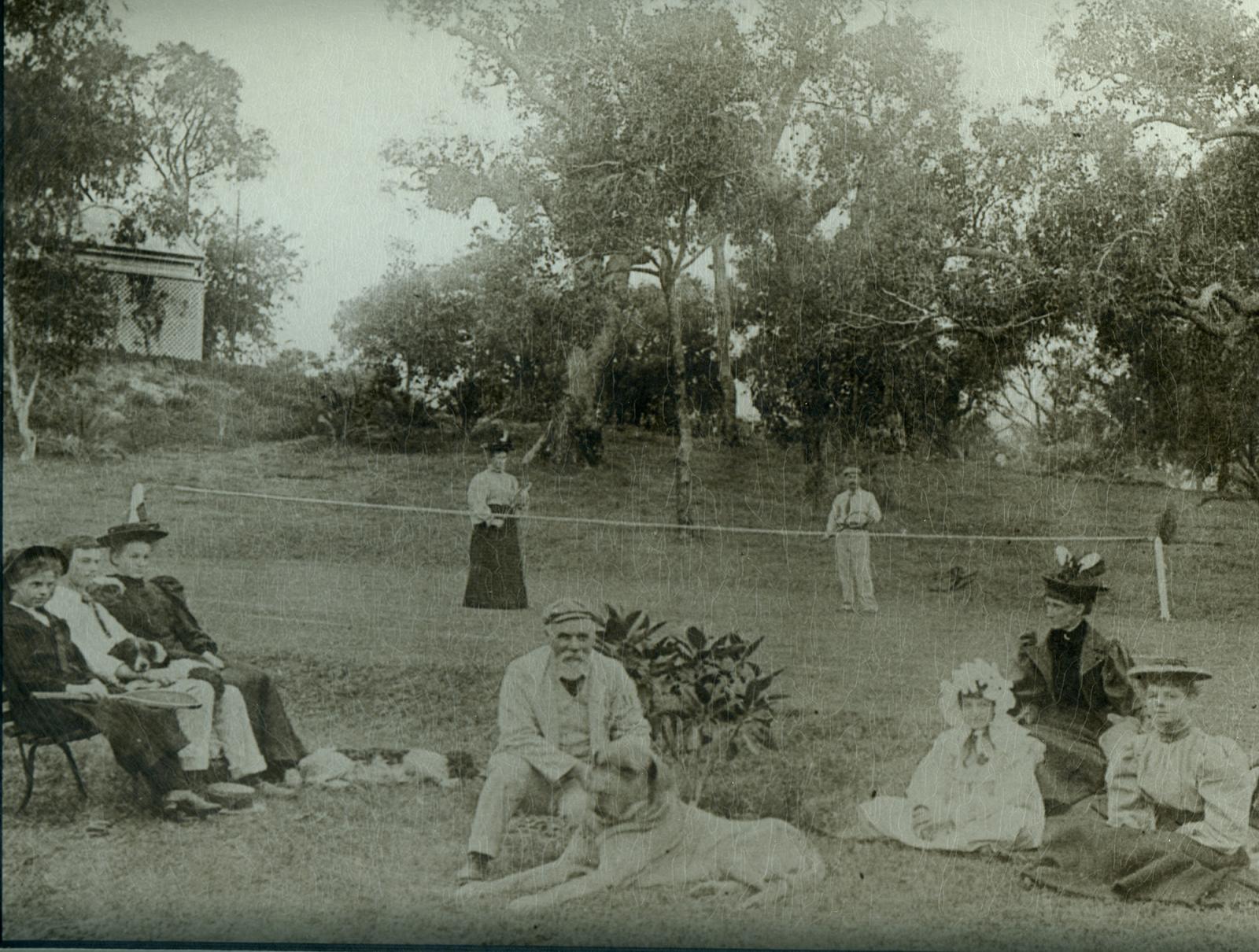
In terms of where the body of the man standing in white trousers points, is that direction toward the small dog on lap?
yes

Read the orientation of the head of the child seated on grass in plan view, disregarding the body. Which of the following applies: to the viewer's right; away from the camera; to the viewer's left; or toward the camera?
toward the camera

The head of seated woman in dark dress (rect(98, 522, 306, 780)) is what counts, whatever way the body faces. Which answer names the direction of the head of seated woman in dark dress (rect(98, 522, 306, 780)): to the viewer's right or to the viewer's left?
to the viewer's right

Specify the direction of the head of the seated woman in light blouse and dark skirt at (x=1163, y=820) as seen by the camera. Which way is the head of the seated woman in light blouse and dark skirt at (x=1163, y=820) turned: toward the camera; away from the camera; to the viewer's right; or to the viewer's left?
toward the camera

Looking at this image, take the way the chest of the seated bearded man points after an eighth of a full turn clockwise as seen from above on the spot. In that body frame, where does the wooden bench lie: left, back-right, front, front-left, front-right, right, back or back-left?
front-right

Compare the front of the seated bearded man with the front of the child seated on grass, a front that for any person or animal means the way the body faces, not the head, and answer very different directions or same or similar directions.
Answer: same or similar directions

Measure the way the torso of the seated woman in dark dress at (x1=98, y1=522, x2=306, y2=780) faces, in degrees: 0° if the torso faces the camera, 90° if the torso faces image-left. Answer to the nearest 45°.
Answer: approximately 315°

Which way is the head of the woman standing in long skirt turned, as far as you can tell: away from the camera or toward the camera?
toward the camera

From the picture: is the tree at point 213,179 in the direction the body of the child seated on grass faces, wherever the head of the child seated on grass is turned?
no

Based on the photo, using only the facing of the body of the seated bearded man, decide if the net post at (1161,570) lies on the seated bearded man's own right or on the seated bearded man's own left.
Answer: on the seated bearded man's own left

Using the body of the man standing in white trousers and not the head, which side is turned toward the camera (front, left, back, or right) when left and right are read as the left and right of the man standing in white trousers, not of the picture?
front

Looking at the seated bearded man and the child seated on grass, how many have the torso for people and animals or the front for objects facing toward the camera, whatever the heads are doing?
2

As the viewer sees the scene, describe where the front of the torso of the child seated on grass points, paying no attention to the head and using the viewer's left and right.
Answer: facing the viewer

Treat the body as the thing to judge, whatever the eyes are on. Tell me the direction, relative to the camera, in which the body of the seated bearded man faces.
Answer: toward the camera

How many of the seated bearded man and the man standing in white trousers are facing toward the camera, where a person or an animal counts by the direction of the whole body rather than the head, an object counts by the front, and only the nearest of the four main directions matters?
2

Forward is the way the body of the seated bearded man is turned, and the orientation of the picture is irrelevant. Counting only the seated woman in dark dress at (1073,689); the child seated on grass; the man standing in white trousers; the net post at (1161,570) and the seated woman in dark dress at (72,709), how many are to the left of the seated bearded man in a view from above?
4

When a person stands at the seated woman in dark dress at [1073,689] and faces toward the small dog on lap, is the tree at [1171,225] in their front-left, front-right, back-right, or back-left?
back-right
